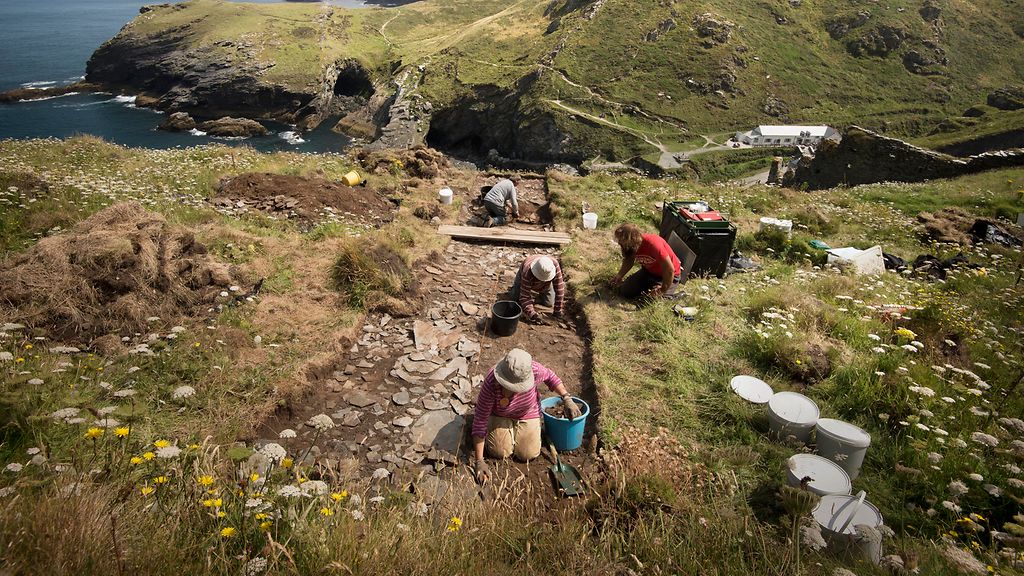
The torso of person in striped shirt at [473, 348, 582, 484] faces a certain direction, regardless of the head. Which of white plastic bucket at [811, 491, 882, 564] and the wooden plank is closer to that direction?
the white plastic bucket

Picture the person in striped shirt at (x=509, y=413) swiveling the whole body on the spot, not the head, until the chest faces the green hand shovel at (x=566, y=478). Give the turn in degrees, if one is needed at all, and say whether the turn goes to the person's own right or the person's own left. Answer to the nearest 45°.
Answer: approximately 45° to the person's own left

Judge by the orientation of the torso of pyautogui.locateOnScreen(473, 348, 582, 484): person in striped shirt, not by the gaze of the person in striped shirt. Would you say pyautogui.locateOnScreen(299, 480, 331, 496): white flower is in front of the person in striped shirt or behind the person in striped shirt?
in front

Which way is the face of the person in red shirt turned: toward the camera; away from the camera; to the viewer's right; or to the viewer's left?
to the viewer's left

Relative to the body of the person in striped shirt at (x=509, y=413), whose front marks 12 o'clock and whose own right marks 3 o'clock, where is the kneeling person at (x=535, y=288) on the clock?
The kneeling person is roughly at 6 o'clock from the person in striped shirt.

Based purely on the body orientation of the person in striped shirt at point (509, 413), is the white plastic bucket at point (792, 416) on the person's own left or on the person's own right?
on the person's own left

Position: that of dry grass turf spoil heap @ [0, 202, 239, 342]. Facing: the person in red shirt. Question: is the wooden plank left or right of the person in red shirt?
left

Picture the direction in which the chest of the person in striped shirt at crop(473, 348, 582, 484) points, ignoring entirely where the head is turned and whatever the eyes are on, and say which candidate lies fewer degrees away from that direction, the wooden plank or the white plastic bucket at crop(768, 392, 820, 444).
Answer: the white plastic bucket

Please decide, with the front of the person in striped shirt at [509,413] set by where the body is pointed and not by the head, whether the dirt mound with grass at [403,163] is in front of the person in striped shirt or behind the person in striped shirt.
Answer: behind

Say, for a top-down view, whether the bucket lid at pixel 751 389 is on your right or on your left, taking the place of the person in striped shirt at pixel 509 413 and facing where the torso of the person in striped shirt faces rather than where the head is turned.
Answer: on your left

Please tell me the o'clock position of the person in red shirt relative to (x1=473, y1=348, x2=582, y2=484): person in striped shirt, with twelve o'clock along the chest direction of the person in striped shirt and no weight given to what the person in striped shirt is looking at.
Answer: The person in red shirt is roughly at 7 o'clock from the person in striped shirt.

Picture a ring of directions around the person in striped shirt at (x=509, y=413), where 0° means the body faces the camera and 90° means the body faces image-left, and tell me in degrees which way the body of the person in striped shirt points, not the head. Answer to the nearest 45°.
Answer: approximately 0°

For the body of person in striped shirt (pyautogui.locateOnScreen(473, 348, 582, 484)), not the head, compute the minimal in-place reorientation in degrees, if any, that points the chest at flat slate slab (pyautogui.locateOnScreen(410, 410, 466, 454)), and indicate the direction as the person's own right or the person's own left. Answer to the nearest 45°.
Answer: approximately 135° to the person's own right

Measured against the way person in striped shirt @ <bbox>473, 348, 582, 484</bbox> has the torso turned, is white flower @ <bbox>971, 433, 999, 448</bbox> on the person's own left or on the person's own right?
on the person's own left
